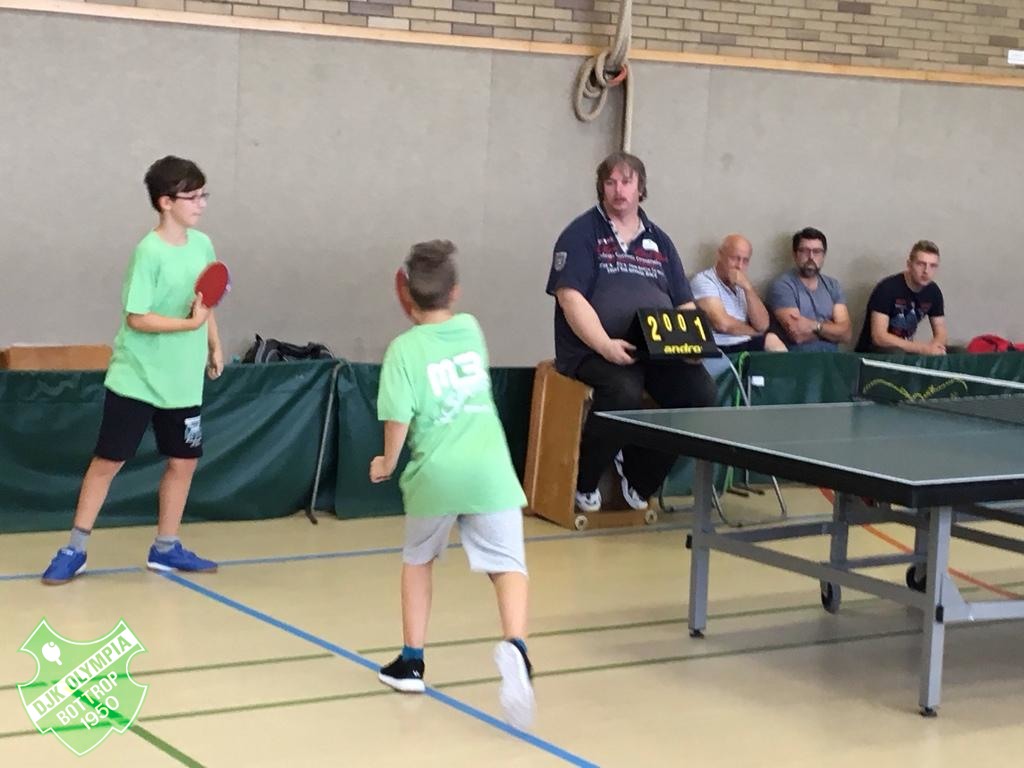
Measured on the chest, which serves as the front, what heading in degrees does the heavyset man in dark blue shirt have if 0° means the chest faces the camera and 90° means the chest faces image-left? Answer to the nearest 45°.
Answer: approximately 315°

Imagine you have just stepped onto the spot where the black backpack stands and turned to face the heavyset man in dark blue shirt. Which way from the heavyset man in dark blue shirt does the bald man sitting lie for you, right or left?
left

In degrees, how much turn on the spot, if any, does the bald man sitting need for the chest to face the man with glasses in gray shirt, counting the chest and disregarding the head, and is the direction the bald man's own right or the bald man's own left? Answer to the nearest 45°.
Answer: approximately 90° to the bald man's own left

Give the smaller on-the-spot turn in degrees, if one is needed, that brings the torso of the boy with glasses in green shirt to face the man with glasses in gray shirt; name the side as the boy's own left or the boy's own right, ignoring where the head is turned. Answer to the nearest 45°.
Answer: approximately 90° to the boy's own left
